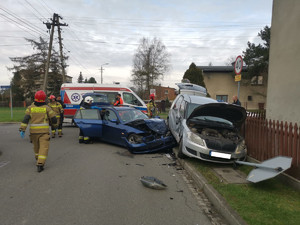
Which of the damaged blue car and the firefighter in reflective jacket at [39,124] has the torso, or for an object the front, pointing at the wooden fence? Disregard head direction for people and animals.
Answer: the damaged blue car

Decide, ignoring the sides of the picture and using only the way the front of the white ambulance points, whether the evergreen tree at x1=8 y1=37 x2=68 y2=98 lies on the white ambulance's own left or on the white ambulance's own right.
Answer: on the white ambulance's own left

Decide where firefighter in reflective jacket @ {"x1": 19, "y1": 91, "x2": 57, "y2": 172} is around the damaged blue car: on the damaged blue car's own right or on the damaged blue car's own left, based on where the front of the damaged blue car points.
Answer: on the damaged blue car's own right

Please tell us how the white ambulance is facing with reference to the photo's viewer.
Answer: facing to the right of the viewer

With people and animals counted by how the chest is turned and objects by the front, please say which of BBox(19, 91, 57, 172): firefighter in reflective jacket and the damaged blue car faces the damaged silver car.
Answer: the damaged blue car

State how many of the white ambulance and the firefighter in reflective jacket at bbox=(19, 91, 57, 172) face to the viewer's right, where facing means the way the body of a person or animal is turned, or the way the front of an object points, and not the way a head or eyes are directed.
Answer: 1

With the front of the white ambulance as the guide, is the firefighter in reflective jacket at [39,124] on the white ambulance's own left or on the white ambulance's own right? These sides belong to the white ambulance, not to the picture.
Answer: on the white ambulance's own right

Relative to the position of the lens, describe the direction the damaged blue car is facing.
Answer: facing the viewer and to the right of the viewer

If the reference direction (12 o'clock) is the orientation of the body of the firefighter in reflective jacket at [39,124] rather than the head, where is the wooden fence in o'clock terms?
The wooden fence is roughly at 4 o'clock from the firefighter in reflective jacket.

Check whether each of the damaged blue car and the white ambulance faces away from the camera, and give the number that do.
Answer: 0

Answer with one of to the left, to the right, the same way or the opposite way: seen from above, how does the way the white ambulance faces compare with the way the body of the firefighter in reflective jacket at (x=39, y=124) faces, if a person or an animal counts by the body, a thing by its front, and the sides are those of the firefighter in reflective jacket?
to the right

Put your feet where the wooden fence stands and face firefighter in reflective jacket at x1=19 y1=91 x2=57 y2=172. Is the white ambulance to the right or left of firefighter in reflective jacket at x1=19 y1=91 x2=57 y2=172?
right

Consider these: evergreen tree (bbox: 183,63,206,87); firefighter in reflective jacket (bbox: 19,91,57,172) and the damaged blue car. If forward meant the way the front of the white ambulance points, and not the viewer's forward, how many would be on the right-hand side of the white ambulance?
2

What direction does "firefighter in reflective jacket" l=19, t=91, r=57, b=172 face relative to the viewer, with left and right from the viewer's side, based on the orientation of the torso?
facing away from the viewer

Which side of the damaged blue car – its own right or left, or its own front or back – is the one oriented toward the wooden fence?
front
